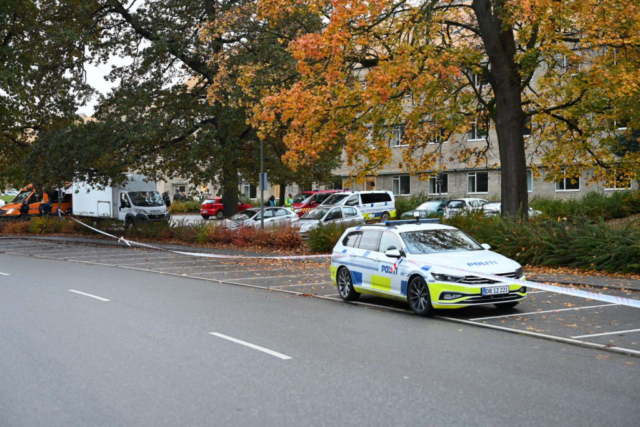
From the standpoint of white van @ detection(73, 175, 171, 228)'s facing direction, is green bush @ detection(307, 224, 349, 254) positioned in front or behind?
in front

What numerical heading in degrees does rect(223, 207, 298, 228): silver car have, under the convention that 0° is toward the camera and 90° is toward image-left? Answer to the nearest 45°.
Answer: approximately 45°

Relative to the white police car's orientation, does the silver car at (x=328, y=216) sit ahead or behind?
behind

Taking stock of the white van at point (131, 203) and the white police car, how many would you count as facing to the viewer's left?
0

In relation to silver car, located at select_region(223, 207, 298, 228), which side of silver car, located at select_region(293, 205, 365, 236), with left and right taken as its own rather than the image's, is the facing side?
right

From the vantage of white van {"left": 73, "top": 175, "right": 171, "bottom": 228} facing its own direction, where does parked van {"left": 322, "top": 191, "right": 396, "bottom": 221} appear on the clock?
The parked van is roughly at 11 o'clock from the white van.

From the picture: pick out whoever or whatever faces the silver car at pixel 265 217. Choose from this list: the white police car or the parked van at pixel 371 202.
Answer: the parked van

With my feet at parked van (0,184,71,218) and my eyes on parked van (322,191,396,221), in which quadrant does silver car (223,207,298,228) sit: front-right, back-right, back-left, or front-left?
front-right

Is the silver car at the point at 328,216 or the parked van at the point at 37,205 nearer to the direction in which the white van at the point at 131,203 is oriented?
the silver car

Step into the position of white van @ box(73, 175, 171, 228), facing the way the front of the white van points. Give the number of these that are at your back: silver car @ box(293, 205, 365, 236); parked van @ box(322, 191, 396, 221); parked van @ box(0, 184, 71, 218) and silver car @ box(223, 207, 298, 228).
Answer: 1

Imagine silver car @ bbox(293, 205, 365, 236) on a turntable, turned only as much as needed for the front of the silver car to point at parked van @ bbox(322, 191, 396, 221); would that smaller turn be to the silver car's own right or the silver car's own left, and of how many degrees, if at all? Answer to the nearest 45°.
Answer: approximately 135° to the silver car's own right

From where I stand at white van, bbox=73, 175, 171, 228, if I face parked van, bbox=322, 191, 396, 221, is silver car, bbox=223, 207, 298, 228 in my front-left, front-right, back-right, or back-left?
front-right

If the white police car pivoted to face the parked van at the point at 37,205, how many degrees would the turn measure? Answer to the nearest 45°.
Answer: approximately 180°
